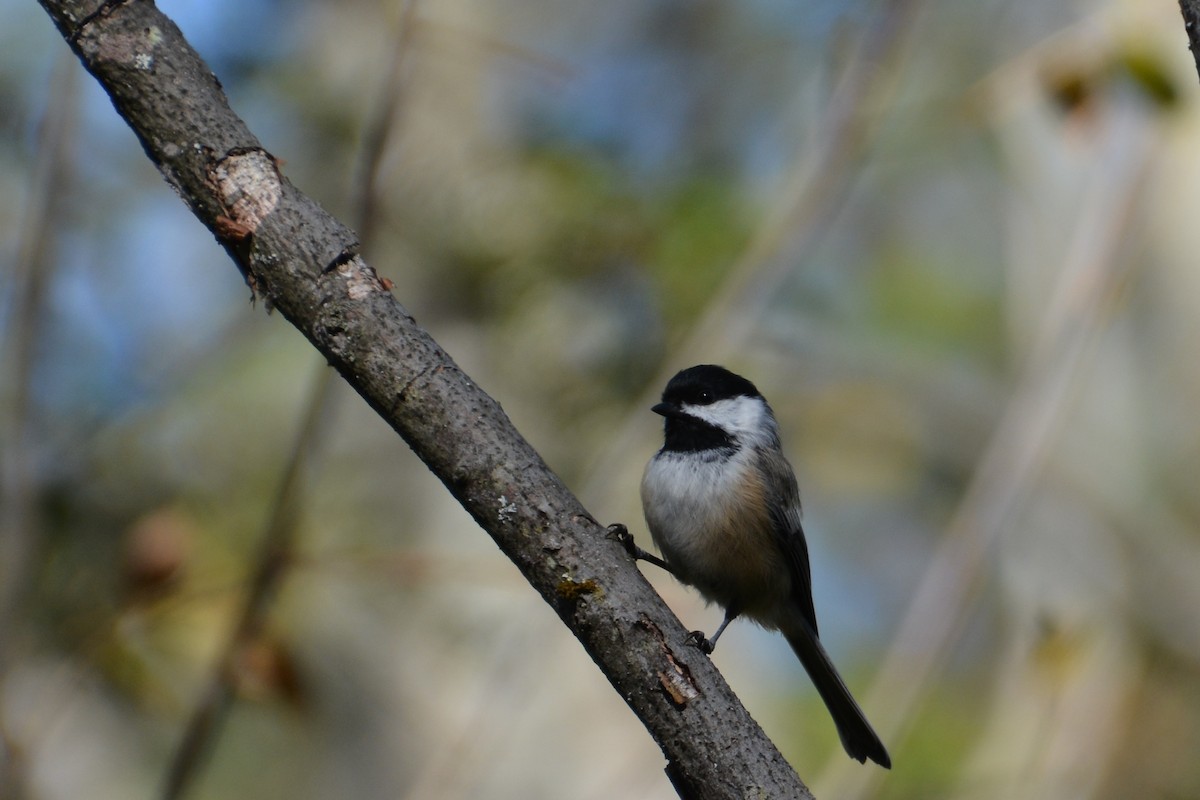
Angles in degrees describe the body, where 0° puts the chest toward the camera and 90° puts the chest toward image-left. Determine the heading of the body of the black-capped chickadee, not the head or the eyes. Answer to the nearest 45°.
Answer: approximately 45°

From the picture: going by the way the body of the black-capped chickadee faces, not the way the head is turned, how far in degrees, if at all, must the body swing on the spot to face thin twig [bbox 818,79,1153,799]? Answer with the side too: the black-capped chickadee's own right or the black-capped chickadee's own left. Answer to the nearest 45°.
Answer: approximately 135° to the black-capped chickadee's own left
